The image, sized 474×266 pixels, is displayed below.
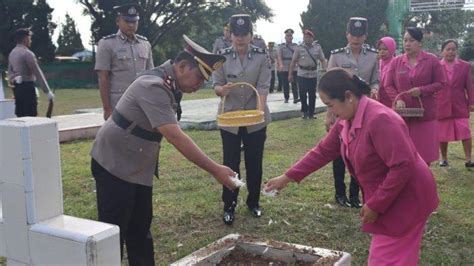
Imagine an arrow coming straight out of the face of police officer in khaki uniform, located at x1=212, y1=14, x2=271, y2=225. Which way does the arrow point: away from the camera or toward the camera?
toward the camera

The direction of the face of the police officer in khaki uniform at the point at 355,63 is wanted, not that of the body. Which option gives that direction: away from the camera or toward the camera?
toward the camera

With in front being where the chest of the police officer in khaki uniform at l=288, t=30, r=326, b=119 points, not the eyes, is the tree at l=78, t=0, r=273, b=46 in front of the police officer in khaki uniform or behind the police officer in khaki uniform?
behind

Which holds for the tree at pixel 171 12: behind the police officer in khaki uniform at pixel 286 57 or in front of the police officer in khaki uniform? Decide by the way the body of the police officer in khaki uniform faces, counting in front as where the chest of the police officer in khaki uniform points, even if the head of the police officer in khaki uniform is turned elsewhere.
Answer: behind

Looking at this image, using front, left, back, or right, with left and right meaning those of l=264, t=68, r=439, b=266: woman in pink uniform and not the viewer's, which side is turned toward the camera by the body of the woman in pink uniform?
left

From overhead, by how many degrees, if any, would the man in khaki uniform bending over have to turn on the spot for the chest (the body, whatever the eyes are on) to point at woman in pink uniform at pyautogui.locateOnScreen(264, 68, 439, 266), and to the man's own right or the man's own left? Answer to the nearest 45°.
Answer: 0° — they already face them

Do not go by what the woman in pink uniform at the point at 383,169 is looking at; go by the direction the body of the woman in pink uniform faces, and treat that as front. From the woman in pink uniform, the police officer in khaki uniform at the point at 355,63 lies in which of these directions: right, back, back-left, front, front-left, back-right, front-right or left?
right

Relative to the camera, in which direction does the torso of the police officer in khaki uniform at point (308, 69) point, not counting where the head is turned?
toward the camera

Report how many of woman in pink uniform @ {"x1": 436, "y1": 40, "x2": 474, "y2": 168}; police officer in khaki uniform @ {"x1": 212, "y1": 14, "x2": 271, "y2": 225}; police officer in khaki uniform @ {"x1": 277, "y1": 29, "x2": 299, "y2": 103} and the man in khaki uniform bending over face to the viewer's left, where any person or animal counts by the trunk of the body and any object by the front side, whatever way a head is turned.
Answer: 0

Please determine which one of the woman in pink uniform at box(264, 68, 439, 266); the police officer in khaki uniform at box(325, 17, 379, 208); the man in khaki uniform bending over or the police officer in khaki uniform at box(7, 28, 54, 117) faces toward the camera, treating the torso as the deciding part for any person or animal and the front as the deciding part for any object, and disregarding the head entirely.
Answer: the police officer in khaki uniform at box(325, 17, 379, 208)

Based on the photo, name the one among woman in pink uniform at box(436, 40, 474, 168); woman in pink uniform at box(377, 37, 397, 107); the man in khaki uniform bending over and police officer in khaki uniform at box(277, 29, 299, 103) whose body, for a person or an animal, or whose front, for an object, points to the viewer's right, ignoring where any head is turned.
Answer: the man in khaki uniform bending over

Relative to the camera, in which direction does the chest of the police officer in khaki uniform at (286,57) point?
toward the camera

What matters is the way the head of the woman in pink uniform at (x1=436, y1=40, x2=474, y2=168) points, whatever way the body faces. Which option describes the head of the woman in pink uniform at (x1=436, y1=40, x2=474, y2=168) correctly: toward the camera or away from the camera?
toward the camera

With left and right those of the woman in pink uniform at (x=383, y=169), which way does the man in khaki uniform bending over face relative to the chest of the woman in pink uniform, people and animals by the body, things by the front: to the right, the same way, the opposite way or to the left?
the opposite way

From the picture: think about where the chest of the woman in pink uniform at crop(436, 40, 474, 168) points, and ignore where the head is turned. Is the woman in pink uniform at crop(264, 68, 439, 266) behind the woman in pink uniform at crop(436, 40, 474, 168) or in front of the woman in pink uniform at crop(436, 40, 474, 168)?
in front

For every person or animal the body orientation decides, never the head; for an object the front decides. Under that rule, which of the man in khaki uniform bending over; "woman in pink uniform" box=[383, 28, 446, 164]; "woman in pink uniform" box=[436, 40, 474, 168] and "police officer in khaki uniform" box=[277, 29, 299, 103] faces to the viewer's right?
the man in khaki uniform bending over

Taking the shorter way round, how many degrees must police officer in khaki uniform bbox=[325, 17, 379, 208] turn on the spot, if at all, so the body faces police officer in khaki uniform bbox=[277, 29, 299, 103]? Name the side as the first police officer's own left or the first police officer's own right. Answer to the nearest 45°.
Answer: approximately 180°

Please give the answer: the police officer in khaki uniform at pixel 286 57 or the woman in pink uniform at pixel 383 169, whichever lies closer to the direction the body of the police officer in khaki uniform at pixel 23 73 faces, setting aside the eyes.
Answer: the police officer in khaki uniform

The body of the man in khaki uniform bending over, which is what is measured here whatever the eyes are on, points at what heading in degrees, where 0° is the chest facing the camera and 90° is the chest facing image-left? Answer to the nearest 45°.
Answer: approximately 270°

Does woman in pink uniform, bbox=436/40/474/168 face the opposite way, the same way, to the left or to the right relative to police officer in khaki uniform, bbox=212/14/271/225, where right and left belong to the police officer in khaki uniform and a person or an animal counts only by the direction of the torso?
the same way

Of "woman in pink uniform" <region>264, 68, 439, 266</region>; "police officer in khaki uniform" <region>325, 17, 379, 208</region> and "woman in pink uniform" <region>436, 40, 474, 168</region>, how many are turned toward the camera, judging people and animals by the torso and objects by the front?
2
